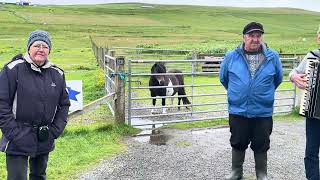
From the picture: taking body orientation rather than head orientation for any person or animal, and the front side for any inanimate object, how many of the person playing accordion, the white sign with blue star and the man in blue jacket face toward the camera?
3

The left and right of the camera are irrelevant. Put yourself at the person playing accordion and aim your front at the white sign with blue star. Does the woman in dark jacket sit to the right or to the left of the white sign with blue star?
left

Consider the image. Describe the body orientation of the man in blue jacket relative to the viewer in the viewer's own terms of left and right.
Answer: facing the viewer

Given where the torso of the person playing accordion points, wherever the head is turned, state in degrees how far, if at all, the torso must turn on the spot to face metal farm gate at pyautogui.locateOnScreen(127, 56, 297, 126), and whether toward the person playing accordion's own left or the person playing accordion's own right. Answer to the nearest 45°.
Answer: approximately 135° to the person playing accordion's own right

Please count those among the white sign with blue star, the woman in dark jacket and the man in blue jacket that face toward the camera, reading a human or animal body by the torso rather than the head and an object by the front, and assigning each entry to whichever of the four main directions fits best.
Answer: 3

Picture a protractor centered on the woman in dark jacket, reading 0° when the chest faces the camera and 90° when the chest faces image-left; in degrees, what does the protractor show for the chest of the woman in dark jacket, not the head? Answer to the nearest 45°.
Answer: approximately 0°

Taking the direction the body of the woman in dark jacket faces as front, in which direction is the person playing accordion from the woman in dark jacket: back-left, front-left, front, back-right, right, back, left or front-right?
left

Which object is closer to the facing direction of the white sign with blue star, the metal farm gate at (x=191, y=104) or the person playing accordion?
the person playing accordion

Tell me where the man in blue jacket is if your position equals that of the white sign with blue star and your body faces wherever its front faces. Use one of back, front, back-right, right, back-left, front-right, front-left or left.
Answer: front-left

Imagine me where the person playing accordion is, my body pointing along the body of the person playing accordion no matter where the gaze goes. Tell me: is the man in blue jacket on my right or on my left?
on my right

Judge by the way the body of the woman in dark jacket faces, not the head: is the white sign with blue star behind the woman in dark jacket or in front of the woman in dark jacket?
behind

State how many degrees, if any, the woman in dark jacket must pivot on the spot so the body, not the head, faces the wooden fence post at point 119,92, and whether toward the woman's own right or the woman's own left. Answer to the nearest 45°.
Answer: approximately 180°

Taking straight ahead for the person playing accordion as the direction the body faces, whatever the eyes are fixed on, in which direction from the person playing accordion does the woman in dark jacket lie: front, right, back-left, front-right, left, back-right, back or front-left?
front-right
